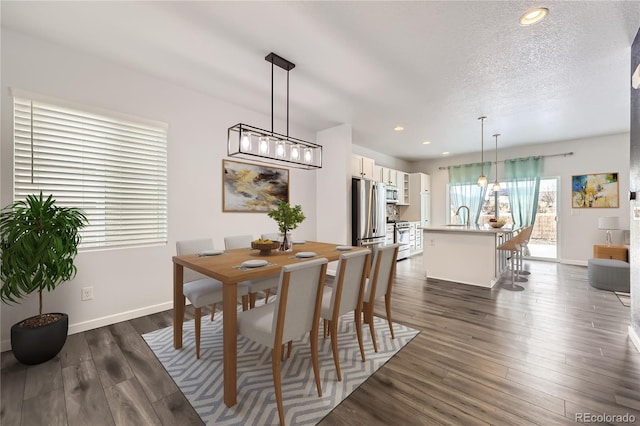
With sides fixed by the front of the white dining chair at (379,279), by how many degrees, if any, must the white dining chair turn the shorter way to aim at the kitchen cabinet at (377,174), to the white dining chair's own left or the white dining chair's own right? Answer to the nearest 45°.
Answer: approximately 45° to the white dining chair's own right

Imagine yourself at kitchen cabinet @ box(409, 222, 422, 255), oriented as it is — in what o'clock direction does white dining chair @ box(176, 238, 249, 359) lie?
The white dining chair is roughly at 2 o'clock from the kitchen cabinet.

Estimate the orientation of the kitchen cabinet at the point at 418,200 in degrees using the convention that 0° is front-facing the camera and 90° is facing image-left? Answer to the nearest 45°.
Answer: approximately 315°

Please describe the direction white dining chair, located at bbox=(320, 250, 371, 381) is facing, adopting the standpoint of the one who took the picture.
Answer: facing away from the viewer and to the left of the viewer

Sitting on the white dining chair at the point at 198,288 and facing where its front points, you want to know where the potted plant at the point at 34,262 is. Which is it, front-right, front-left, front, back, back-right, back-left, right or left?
back-right

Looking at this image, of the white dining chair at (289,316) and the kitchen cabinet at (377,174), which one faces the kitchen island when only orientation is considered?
the kitchen cabinet

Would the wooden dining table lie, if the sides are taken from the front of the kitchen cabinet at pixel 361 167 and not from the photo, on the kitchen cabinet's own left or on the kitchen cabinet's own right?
on the kitchen cabinet's own right

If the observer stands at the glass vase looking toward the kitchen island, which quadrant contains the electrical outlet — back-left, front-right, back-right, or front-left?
back-left

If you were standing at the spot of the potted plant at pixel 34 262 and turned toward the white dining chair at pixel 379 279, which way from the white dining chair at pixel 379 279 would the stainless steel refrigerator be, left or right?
left
